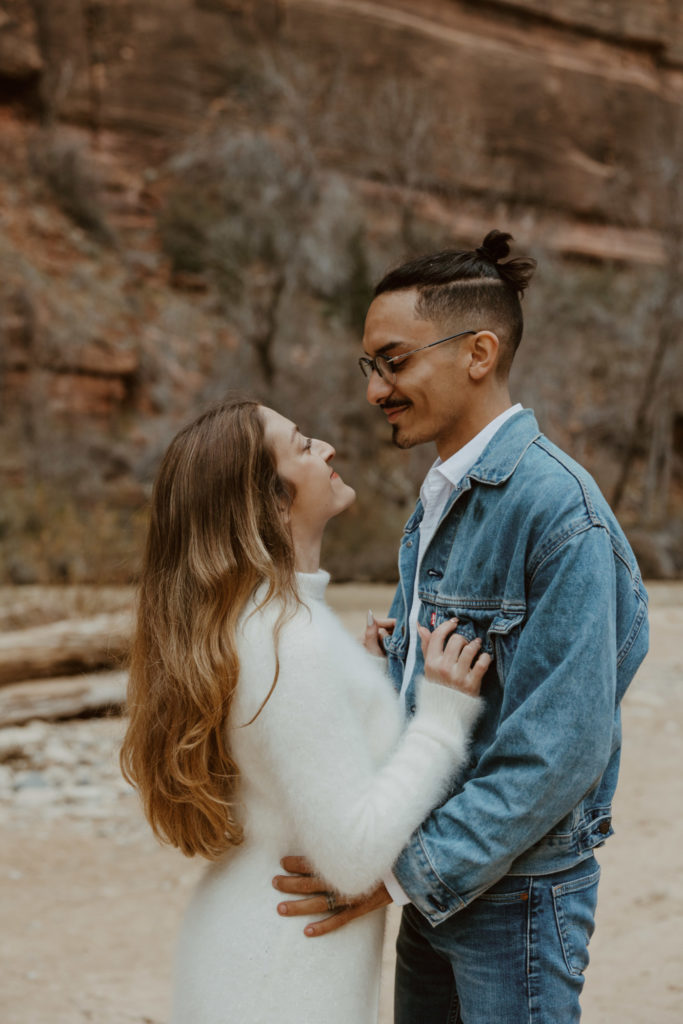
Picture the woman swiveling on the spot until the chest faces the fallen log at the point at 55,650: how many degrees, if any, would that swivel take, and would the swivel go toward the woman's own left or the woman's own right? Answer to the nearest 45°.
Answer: approximately 90° to the woman's own left

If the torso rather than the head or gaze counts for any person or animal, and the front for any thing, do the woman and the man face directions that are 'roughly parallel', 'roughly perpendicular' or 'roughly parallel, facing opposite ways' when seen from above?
roughly parallel, facing opposite ways

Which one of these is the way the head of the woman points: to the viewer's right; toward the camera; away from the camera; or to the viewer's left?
to the viewer's right

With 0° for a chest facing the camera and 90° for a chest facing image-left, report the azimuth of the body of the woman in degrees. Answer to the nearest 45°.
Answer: approximately 270°

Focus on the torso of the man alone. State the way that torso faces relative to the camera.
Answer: to the viewer's left

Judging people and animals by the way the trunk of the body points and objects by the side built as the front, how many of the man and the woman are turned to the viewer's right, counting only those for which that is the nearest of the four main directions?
1

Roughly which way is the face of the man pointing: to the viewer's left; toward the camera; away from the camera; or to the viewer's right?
to the viewer's left

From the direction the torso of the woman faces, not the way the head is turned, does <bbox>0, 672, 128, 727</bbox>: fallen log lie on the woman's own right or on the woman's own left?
on the woman's own left

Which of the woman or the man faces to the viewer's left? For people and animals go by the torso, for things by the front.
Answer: the man
